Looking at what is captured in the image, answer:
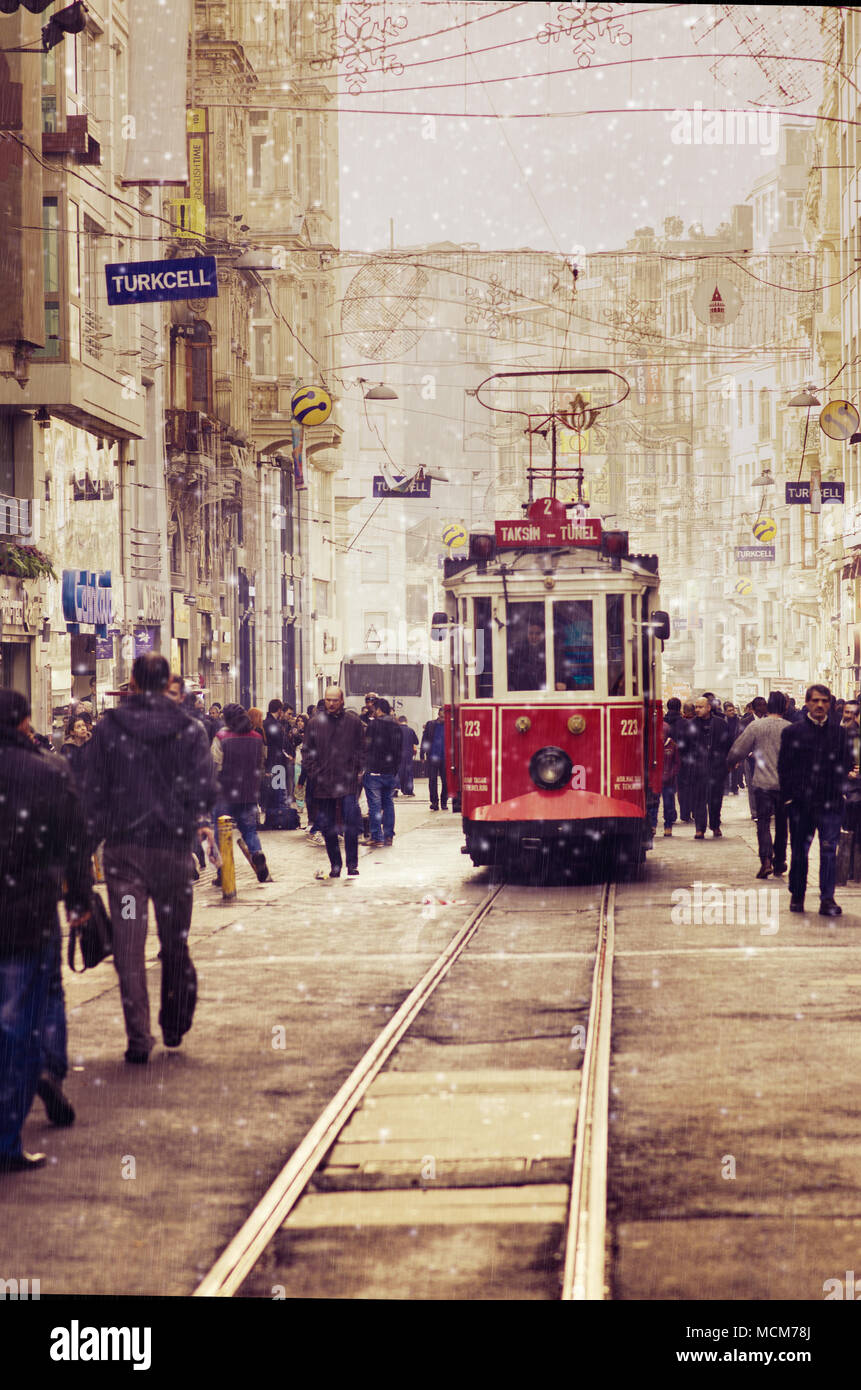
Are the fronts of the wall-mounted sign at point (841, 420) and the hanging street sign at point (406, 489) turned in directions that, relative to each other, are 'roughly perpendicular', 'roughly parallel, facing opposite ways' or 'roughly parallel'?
roughly parallel

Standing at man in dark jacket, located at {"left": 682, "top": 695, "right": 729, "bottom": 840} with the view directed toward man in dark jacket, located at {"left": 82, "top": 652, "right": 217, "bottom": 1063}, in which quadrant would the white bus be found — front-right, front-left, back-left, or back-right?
back-right

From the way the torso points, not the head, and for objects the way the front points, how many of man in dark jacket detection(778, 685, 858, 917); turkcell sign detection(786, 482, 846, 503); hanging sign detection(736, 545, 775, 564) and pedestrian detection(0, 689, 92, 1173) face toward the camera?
3

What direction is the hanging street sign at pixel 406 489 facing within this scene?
toward the camera

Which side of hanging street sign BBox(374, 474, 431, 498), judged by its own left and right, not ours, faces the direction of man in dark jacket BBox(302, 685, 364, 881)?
front

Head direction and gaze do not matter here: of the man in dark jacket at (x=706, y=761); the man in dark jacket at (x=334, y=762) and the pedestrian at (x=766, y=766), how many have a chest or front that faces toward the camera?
2

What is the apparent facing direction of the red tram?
toward the camera

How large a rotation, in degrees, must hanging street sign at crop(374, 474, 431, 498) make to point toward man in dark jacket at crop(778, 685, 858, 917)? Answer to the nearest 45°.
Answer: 0° — it already faces them

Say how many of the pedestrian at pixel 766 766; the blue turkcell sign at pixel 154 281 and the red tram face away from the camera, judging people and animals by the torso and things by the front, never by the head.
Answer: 1

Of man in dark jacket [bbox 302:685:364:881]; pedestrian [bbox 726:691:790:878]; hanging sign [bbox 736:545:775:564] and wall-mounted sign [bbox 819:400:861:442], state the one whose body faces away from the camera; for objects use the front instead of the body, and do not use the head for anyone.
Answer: the pedestrian

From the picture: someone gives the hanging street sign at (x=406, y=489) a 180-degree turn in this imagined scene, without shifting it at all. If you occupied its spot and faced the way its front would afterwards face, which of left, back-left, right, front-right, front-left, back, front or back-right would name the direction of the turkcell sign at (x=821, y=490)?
back-right

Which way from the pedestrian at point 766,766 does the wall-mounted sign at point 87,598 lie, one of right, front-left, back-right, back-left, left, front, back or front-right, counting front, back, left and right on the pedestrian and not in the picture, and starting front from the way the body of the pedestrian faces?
front-left

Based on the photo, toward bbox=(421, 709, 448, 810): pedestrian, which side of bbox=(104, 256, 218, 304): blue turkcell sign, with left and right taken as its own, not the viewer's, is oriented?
back

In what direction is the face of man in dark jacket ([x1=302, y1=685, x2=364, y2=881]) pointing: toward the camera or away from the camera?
toward the camera

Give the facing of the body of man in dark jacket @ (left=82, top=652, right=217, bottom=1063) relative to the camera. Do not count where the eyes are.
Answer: away from the camera

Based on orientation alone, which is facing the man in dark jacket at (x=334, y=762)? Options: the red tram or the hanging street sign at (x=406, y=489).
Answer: the hanging street sign

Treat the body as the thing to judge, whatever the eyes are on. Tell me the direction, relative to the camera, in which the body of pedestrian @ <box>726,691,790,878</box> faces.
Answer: away from the camera
